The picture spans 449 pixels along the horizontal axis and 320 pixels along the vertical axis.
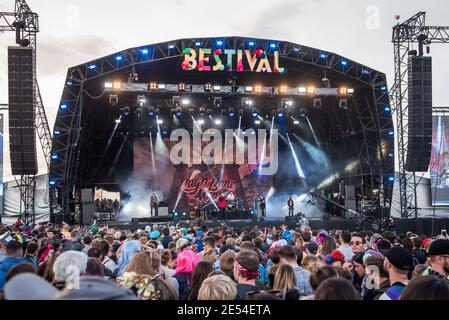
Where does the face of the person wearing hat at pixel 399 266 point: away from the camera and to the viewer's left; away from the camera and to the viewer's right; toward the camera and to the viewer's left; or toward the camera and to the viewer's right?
away from the camera and to the viewer's left

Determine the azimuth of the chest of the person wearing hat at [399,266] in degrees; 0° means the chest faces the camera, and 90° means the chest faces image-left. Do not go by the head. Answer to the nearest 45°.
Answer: approximately 135°

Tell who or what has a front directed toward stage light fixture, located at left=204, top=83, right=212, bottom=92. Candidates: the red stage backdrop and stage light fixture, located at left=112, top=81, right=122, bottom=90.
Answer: the red stage backdrop

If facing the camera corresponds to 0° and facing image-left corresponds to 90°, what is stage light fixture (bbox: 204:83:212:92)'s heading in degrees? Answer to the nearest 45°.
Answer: approximately 0°

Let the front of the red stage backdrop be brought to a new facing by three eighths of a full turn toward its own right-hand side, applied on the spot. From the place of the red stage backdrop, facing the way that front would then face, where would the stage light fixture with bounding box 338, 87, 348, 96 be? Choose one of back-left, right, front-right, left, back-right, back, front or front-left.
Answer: back

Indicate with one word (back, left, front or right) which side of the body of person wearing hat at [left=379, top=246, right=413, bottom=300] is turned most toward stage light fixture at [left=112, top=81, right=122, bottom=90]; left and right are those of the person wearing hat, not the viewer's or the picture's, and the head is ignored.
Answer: front

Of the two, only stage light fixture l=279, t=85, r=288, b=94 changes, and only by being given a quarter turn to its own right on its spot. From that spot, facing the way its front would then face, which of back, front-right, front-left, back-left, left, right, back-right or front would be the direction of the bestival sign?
front

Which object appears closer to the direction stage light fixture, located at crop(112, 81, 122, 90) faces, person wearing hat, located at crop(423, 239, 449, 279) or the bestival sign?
the person wearing hat

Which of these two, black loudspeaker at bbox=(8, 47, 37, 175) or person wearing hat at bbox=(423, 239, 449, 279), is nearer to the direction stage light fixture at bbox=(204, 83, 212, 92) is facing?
the person wearing hat

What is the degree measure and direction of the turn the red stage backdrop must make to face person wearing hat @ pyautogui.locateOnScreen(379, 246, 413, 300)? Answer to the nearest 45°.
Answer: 0° — it already faces them
